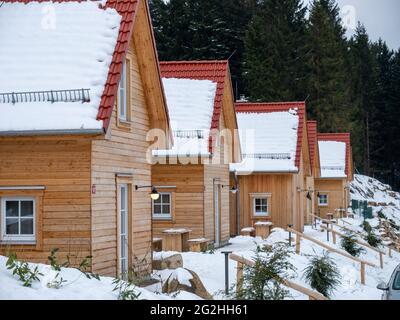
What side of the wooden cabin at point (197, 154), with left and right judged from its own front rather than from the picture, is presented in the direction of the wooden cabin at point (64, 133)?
right

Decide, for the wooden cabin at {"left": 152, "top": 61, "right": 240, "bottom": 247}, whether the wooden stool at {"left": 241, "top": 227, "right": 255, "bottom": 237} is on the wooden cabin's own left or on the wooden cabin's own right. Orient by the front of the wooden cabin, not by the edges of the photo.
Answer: on the wooden cabin's own left

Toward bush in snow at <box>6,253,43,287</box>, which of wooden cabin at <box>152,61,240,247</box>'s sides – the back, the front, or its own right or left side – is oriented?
right

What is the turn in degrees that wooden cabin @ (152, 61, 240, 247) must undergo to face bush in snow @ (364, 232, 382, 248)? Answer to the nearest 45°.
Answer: approximately 45° to its left
